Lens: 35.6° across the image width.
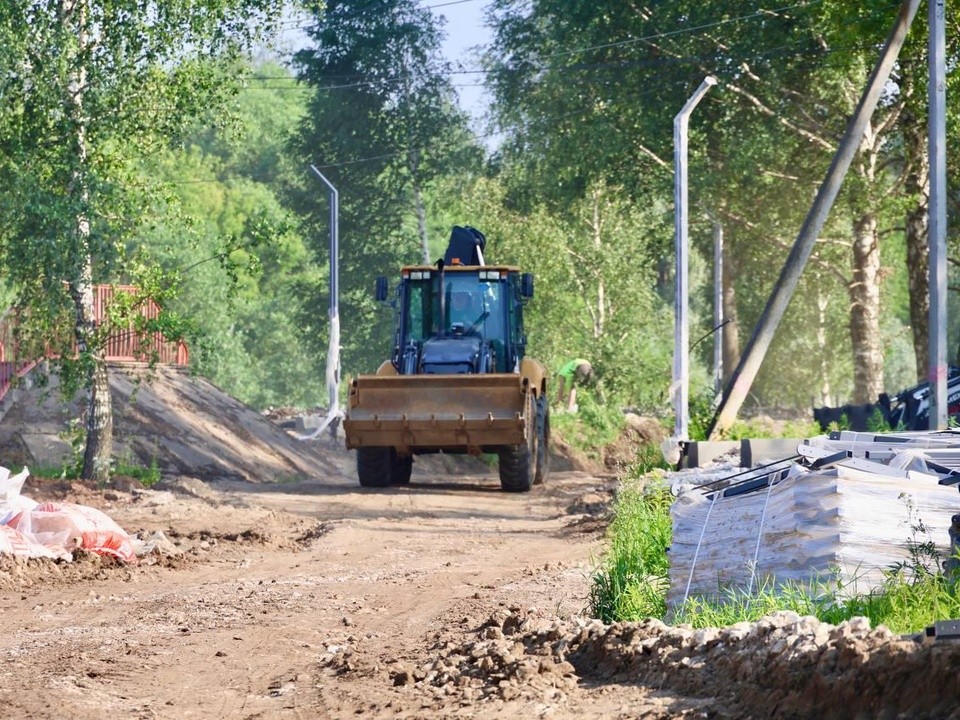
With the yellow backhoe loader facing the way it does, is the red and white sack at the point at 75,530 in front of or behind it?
in front

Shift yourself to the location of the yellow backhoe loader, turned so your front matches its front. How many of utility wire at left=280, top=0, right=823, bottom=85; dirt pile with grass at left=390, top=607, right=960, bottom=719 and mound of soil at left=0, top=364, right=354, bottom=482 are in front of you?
1

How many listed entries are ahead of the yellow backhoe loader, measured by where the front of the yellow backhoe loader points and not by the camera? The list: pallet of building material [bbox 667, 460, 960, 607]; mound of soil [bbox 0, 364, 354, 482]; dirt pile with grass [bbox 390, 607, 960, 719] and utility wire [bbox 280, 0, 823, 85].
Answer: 2

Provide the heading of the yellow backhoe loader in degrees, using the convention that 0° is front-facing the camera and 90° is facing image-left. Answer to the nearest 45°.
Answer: approximately 0°

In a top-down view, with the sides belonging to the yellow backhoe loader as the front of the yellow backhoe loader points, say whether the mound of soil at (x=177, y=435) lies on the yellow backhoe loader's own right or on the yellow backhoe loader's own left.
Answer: on the yellow backhoe loader's own right

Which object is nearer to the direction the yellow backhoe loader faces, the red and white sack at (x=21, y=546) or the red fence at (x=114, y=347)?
the red and white sack

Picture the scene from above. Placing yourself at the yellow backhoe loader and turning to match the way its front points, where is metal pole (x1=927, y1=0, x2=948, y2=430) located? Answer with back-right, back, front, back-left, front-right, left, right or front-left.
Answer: front-left

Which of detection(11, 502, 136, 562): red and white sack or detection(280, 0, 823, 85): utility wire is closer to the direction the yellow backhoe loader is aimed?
the red and white sack

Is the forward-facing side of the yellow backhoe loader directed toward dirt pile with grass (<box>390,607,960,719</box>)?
yes

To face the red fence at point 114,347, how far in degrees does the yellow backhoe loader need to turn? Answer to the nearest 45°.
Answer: approximately 135° to its right

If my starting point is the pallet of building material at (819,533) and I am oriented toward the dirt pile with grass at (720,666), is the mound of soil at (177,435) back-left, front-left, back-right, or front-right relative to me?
back-right
